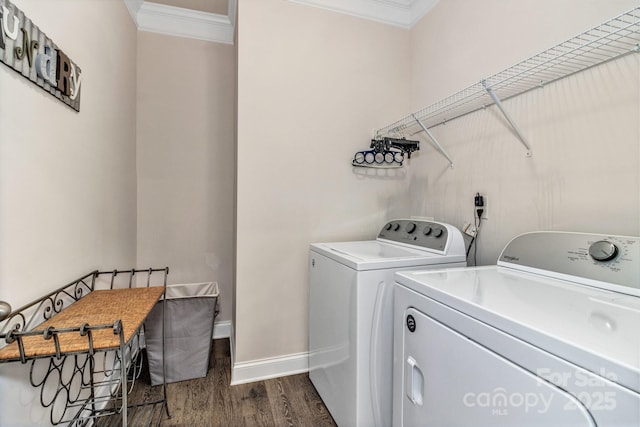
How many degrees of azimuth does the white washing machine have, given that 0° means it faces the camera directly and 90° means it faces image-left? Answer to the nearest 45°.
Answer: approximately 45°

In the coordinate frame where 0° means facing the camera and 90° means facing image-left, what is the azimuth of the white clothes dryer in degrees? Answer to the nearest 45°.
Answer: approximately 45°

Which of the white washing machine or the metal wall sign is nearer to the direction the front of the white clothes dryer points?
the metal wall sign

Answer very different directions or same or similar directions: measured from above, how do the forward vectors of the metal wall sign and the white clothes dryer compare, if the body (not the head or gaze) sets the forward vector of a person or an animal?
very different directions

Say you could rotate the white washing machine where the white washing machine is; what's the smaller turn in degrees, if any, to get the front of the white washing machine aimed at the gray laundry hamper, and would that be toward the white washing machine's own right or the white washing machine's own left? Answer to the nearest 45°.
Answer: approximately 45° to the white washing machine's own right
